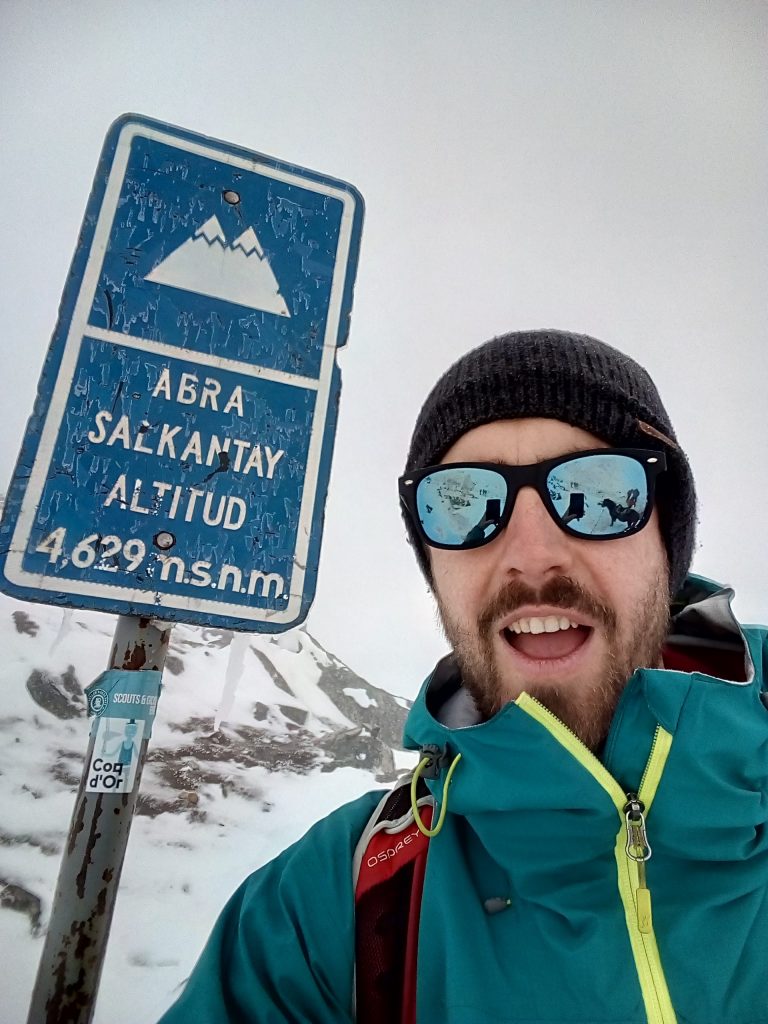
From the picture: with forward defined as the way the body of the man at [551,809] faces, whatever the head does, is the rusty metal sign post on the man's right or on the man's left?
on the man's right

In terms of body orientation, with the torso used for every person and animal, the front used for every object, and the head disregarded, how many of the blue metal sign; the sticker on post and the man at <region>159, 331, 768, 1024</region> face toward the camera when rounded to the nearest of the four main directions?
3

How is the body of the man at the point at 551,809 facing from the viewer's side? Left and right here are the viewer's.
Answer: facing the viewer

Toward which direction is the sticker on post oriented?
toward the camera

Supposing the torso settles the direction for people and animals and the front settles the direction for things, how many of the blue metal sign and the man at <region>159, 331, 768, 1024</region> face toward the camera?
2
